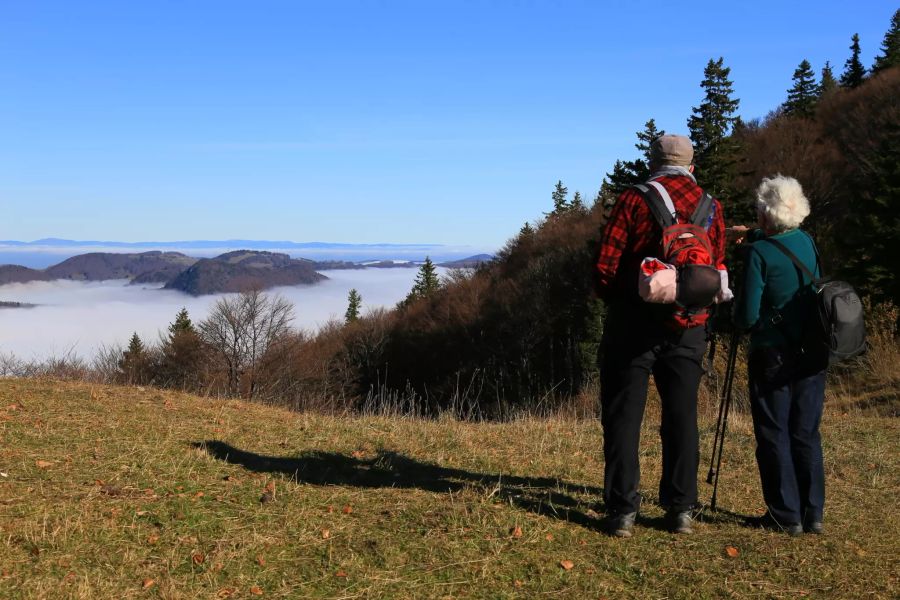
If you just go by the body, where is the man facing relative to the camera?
away from the camera

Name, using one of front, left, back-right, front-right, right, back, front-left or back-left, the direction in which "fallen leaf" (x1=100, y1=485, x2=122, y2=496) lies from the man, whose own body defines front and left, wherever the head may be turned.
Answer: left

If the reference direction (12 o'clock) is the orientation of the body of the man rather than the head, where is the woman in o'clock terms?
The woman is roughly at 2 o'clock from the man.

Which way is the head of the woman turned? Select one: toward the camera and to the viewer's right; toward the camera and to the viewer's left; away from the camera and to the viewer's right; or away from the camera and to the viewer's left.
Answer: away from the camera and to the viewer's left

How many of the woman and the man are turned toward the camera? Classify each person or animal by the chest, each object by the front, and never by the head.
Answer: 0

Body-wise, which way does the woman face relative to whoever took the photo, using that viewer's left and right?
facing away from the viewer and to the left of the viewer

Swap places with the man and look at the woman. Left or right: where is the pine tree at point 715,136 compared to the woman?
left

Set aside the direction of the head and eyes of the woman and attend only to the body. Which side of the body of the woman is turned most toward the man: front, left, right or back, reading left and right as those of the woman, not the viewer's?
left

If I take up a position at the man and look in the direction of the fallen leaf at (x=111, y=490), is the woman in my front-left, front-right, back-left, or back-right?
back-right

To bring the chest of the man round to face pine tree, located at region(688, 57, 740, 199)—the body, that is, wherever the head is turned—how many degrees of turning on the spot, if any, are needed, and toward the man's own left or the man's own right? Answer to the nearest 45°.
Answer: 0° — they already face it

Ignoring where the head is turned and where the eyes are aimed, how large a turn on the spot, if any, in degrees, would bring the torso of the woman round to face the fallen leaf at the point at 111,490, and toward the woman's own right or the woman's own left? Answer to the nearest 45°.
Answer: approximately 45° to the woman's own left

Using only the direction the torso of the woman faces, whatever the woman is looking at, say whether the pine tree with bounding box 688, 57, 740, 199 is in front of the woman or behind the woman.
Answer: in front
